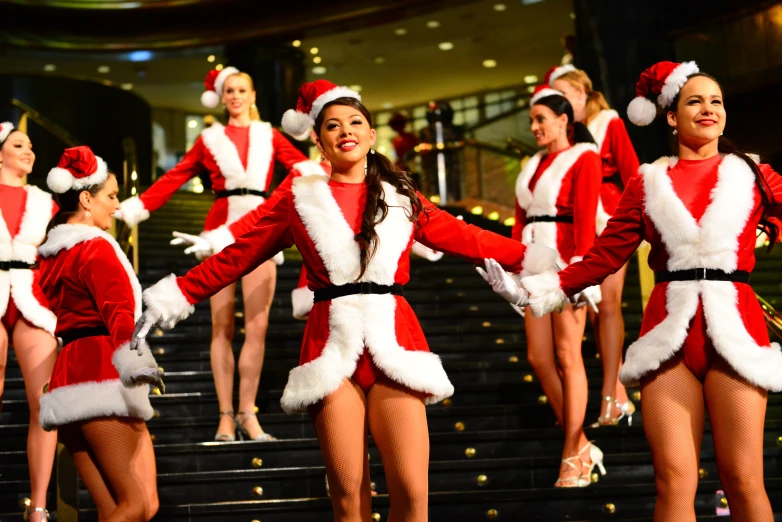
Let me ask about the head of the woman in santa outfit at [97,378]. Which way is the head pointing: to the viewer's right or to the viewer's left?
to the viewer's right

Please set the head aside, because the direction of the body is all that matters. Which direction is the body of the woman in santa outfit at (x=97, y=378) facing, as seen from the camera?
to the viewer's right

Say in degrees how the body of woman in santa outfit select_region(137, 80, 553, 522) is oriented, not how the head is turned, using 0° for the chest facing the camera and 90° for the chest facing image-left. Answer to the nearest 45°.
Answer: approximately 0°

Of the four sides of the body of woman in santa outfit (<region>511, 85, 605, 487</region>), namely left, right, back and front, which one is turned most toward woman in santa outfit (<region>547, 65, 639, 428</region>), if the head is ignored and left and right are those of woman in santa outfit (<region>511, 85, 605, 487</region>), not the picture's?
back
